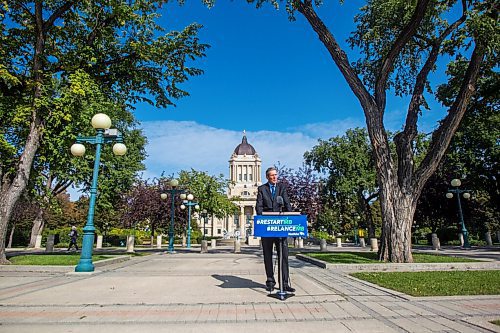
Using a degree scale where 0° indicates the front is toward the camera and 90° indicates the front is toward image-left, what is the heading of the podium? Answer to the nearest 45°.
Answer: approximately 0°

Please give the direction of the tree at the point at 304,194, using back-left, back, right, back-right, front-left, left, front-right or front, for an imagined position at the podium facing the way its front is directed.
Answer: back

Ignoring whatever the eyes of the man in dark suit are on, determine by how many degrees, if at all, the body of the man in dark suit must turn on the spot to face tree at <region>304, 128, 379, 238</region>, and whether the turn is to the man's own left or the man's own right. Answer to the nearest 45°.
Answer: approximately 180°

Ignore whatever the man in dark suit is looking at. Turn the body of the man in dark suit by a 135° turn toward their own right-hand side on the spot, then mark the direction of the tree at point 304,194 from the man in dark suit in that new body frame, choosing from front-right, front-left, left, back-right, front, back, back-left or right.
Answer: front-right

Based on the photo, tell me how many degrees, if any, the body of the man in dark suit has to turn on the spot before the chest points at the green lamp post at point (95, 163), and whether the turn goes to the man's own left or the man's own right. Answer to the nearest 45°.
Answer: approximately 135° to the man's own right

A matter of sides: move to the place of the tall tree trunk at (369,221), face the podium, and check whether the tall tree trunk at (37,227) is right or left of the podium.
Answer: right

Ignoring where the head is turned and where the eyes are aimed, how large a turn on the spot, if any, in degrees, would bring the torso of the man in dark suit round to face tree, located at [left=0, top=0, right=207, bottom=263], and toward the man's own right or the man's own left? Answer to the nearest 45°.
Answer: approximately 135° to the man's own right

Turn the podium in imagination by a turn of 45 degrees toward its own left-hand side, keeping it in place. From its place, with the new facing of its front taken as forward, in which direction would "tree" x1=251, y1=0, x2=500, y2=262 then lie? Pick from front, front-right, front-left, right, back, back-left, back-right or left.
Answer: left

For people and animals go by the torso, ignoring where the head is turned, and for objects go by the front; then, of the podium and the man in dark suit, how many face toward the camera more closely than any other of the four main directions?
2
